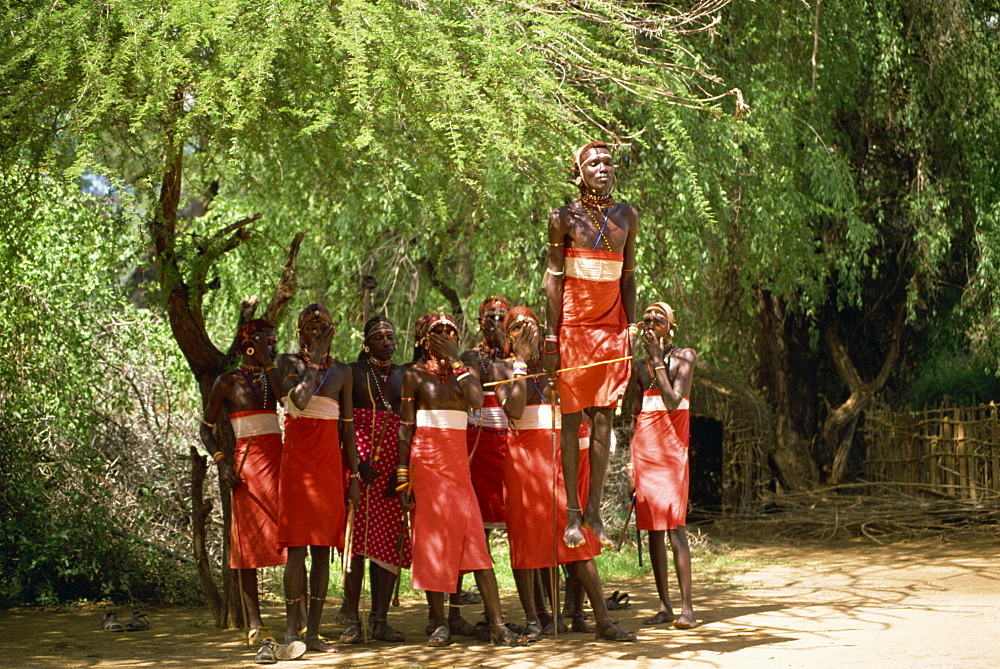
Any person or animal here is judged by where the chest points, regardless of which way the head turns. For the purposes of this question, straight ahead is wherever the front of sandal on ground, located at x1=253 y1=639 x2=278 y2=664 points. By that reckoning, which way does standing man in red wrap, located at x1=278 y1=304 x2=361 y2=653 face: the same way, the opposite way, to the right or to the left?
the same way

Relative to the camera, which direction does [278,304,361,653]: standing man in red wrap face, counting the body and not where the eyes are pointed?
toward the camera

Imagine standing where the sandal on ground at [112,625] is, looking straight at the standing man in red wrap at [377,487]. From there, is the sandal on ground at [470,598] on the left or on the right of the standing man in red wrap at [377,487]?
left

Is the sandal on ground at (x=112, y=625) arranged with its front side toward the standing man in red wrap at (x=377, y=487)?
no

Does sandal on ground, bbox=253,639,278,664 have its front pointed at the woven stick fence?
no

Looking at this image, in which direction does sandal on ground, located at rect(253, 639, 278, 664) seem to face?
toward the camera

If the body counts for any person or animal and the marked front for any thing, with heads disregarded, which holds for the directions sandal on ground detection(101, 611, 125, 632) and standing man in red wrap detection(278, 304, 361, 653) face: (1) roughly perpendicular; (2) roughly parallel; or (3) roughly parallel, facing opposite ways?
roughly parallel

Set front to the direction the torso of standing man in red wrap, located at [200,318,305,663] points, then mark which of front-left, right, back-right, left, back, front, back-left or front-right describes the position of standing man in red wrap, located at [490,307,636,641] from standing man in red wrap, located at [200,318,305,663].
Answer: front-left

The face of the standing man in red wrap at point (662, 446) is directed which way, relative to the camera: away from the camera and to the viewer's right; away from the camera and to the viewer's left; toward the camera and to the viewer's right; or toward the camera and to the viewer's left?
toward the camera and to the viewer's left

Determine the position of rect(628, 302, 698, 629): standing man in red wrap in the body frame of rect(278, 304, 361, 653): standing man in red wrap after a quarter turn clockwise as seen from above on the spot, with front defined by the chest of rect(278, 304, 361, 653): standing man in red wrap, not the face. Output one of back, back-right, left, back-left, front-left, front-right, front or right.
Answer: back

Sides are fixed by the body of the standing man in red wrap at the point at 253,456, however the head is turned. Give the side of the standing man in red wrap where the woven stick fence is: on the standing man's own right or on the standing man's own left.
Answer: on the standing man's own left

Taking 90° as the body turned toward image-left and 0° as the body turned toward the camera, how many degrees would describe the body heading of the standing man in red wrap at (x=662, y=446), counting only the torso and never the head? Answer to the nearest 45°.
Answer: approximately 45°
